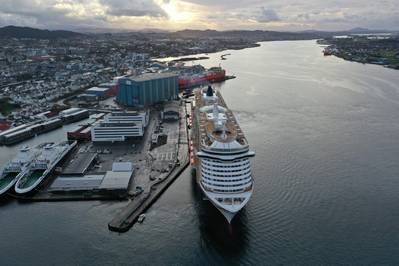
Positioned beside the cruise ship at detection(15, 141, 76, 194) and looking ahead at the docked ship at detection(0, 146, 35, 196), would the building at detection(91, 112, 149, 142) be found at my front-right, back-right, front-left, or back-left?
back-right

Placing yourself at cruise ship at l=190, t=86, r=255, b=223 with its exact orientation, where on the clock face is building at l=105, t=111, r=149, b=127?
The building is roughly at 5 o'clock from the cruise ship.

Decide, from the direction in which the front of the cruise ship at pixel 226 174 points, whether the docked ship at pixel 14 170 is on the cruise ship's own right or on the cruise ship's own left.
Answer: on the cruise ship's own right

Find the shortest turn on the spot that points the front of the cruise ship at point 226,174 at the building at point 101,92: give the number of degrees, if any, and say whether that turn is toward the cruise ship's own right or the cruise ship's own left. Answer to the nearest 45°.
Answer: approximately 135° to the cruise ship's own right

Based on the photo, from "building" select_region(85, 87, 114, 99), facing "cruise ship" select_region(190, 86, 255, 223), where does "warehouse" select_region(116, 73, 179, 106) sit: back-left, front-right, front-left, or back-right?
front-left

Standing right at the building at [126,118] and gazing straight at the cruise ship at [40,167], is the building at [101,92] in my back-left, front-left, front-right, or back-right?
back-right

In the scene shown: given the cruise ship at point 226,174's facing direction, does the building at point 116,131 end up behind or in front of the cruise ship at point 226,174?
behind

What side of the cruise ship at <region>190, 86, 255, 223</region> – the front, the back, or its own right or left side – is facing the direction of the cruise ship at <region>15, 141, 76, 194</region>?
right

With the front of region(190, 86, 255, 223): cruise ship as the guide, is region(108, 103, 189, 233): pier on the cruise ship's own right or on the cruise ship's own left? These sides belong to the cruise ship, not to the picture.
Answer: on the cruise ship's own right

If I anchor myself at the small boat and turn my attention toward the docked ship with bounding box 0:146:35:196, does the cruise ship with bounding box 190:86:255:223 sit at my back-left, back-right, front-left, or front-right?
back-right

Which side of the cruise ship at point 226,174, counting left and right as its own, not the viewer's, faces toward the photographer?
front

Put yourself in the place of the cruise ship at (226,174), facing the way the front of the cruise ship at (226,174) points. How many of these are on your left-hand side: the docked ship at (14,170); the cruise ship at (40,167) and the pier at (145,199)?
0

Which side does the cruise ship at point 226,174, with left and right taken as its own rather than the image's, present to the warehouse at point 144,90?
back

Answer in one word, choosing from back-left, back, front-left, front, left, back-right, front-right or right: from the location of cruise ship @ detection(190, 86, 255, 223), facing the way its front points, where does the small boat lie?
right
